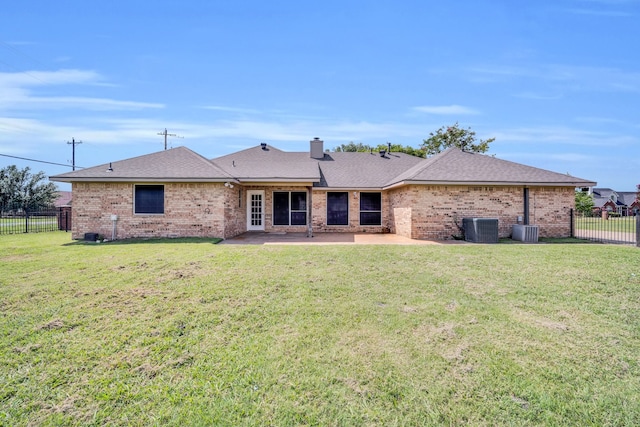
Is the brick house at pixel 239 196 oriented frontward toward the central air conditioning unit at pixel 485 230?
no

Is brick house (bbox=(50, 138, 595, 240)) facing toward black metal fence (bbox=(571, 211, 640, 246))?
no

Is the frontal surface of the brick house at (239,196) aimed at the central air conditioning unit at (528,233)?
no

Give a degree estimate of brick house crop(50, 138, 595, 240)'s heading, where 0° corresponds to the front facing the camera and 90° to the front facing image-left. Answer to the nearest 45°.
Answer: approximately 180°

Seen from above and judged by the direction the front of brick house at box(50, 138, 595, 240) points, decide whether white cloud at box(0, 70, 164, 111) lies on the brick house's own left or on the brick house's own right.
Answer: on the brick house's own left
